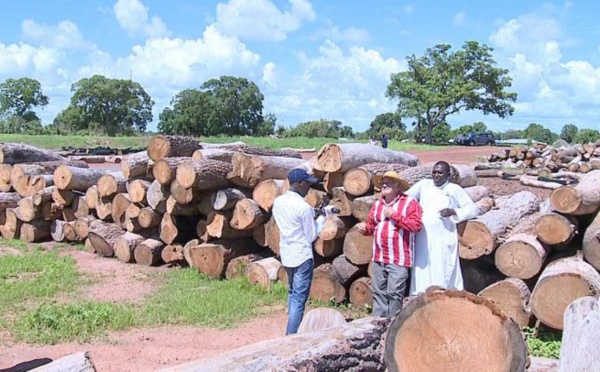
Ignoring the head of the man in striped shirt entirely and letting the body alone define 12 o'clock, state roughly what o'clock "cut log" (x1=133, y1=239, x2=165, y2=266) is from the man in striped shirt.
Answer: The cut log is roughly at 3 o'clock from the man in striped shirt.

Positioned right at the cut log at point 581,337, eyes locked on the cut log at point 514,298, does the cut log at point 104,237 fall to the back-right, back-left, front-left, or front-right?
front-left

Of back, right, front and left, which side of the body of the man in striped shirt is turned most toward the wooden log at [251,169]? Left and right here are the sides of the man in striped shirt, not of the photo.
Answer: right

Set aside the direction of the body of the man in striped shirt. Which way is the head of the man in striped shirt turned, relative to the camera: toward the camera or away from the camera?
toward the camera

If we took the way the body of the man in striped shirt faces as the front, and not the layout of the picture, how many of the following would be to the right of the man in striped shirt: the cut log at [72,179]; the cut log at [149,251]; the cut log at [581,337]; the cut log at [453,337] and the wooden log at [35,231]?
3

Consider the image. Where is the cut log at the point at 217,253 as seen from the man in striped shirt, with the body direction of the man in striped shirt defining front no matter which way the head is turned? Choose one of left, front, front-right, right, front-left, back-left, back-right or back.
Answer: right

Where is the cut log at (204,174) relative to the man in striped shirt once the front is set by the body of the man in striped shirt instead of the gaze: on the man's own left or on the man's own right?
on the man's own right

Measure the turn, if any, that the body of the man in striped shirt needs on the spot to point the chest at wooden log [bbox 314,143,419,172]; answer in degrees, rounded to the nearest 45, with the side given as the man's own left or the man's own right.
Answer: approximately 135° to the man's own right

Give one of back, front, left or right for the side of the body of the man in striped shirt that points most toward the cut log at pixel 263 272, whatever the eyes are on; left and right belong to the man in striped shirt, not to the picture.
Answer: right

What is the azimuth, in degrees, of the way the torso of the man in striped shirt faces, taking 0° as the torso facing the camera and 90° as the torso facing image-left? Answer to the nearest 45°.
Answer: approximately 45°

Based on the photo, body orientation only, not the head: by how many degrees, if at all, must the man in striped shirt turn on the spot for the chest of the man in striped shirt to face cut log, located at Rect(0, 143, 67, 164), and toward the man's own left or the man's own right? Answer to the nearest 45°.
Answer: approximately 90° to the man's own right

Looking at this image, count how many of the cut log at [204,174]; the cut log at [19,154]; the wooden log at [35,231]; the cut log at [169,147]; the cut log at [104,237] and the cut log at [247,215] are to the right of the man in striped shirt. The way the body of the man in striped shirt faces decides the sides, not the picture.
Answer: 6

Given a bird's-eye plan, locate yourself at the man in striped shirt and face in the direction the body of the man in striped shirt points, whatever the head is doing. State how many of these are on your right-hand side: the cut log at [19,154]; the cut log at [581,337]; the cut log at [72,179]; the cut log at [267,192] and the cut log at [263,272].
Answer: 4
